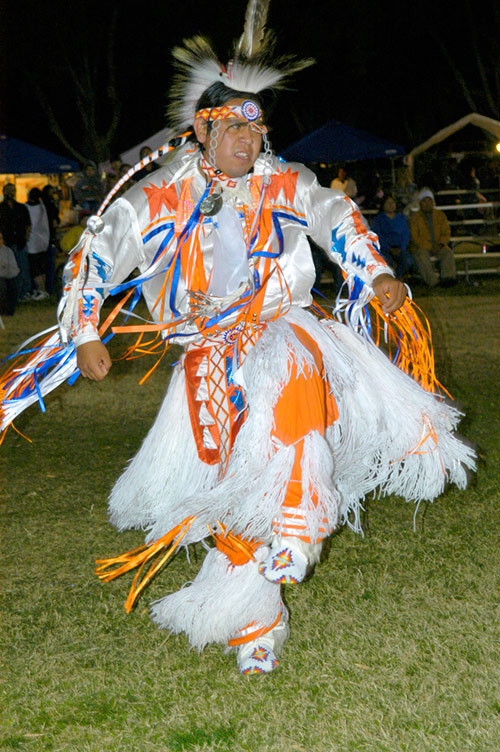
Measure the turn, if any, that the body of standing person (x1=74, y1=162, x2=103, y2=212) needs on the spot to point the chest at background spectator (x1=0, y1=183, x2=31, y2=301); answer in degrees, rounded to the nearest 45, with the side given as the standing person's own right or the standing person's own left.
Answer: approximately 45° to the standing person's own right

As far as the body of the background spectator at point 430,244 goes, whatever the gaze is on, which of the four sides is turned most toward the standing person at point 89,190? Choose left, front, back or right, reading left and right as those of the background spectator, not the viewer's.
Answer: right

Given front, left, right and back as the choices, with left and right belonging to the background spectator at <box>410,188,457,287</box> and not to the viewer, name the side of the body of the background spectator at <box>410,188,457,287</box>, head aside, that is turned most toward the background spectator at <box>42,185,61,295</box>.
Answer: right

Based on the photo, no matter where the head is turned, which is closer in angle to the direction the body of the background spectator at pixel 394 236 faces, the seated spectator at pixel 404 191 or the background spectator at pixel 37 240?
the background spectator

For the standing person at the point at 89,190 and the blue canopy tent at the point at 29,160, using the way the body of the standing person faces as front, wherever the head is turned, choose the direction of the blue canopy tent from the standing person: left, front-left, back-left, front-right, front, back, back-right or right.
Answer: back-right

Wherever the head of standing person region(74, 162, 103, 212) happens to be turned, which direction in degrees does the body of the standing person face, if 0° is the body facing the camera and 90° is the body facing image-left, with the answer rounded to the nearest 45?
approximately 0°

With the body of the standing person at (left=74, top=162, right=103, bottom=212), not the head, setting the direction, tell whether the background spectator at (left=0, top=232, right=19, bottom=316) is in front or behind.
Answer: in front
